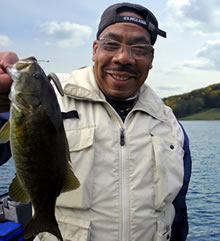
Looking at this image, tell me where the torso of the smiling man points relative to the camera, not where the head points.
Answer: toward the camera
